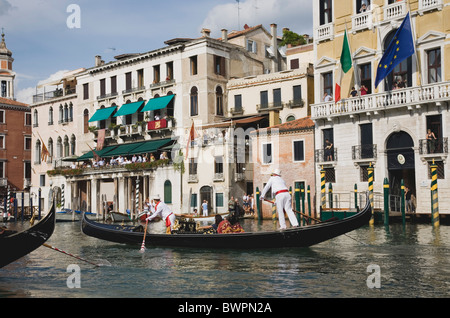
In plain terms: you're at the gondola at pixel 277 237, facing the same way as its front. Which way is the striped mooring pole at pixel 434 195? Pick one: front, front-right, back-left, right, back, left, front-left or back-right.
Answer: back-right

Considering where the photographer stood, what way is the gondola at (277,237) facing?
facing to the left of the viewer

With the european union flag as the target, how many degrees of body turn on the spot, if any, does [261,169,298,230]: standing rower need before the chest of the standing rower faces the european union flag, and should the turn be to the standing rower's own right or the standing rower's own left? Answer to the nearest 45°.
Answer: approximately 90° to the standing rower's own right

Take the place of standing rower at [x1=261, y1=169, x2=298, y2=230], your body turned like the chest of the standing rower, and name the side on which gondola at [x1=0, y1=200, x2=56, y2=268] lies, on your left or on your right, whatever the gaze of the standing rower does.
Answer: on your left

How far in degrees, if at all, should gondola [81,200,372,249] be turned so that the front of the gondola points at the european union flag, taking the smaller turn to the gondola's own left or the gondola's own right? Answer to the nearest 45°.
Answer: approximately 135° to the gondola's own right

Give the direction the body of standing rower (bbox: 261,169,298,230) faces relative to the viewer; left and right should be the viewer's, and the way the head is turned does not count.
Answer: facing away from the viewer and to the left of the viewer
